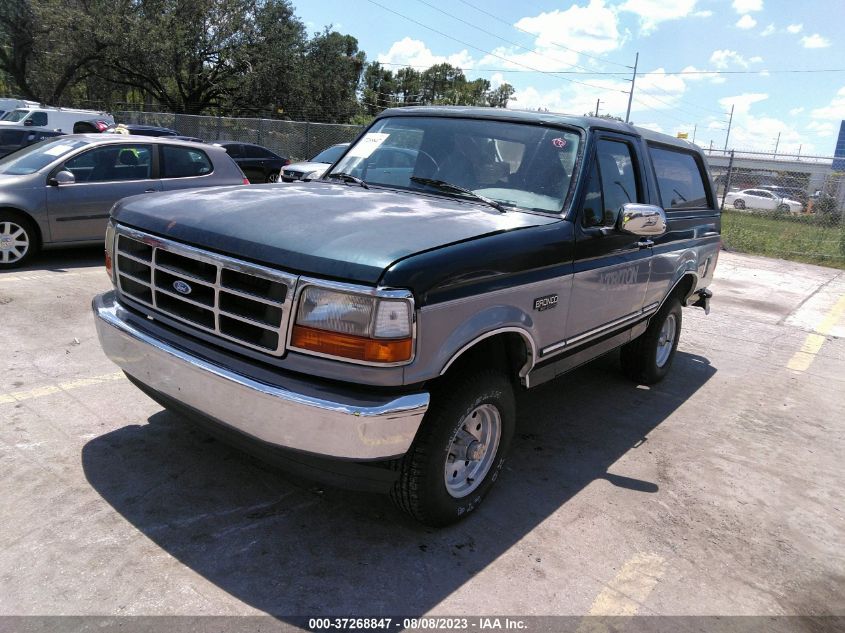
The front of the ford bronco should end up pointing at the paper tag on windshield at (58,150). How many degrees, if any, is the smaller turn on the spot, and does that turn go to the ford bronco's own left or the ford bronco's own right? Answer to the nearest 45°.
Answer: approximately 90° to the ford bronco's own right

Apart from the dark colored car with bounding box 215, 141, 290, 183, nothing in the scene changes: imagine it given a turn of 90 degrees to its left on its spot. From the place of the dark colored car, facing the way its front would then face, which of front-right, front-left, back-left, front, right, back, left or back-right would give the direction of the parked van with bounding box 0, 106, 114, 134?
back

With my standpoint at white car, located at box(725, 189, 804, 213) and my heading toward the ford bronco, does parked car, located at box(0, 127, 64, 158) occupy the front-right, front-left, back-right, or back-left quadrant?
front-right

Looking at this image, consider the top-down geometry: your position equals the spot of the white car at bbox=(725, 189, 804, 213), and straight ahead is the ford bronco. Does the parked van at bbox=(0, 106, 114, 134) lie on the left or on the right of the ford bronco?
right

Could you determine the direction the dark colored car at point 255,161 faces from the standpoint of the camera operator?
facing the viewer and to the left of the viewer

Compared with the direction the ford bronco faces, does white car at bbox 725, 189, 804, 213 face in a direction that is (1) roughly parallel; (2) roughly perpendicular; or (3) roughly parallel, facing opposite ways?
roughly perpendicular
